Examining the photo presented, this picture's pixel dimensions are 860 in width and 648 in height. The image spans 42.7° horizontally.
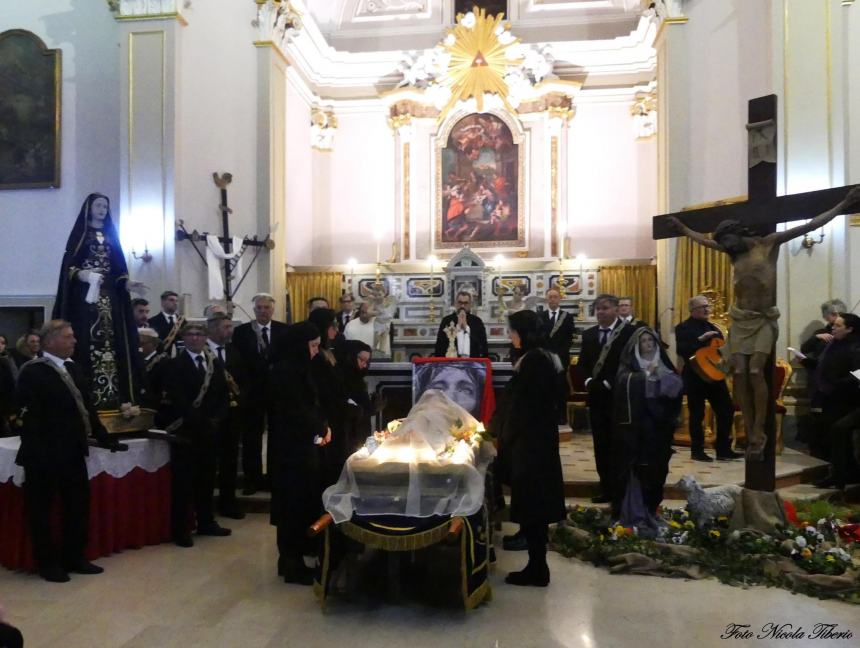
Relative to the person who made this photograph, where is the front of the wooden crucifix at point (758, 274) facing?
facing the viewer and to the left of the viewer

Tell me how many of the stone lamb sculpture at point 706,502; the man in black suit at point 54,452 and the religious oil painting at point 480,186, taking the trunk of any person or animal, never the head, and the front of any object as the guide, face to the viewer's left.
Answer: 1

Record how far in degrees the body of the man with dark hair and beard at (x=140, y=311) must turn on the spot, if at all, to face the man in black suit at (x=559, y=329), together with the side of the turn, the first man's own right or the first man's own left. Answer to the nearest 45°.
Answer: approximately 45° to the first man's own left

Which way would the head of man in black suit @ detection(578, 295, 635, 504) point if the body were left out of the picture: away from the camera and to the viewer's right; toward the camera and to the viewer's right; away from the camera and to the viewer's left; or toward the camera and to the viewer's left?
toward the camera and to the viewer's left

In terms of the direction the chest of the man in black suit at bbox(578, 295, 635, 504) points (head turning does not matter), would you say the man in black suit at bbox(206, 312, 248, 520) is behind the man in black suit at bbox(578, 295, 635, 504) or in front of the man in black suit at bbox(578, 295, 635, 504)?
in front

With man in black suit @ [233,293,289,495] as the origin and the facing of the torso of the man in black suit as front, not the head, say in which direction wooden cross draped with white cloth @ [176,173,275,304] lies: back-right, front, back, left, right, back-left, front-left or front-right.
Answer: back

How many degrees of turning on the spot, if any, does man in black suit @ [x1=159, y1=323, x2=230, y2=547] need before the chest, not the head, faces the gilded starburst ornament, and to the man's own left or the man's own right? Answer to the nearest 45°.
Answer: approximately 90° to the man's own left

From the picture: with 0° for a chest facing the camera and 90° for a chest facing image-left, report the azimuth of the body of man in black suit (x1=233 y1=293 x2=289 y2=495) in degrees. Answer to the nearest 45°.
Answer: approximately 0°

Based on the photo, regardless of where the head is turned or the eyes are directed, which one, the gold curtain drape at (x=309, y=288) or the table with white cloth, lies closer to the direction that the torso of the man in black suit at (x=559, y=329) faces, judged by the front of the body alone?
the table with white cloth

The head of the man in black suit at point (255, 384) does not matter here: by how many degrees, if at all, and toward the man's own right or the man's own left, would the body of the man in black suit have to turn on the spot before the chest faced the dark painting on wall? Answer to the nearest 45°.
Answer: approximately 135° to the man's own right

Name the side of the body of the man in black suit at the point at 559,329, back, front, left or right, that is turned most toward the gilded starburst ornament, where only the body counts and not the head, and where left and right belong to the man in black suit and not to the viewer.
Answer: back

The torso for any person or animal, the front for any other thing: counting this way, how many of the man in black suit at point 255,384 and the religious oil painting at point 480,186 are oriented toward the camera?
2

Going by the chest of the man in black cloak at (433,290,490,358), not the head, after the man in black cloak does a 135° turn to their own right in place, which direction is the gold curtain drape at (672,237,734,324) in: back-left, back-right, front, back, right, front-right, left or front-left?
right

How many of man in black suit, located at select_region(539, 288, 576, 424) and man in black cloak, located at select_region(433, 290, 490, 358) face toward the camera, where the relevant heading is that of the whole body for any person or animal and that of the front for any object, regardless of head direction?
2
